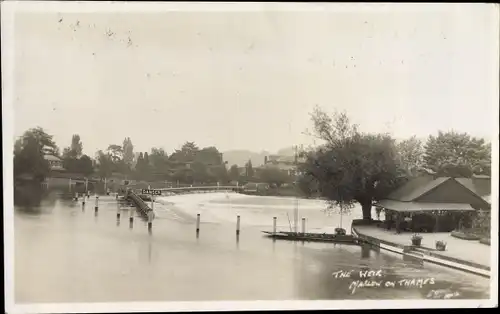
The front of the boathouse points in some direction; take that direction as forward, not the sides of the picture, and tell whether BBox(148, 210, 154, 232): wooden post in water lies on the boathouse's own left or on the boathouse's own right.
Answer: on the boathouse's own right
